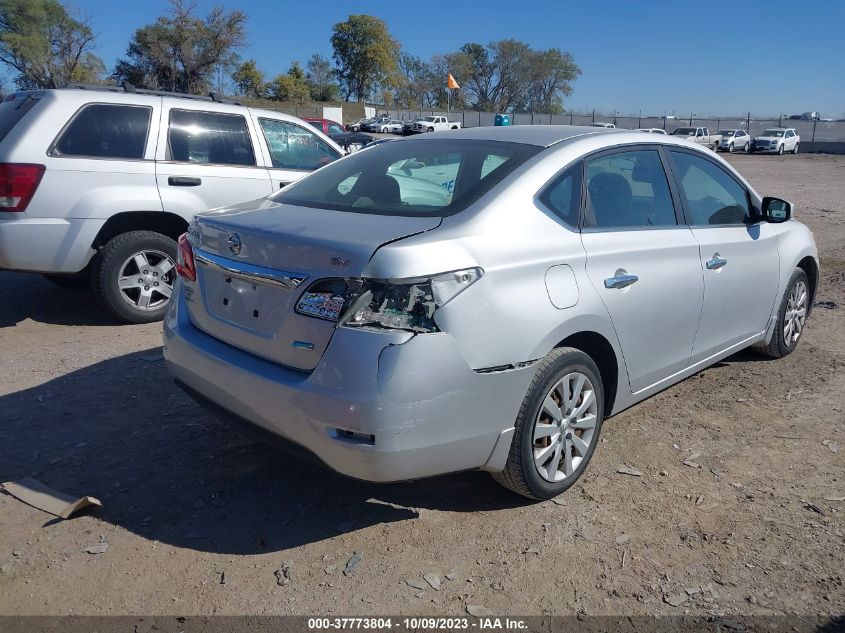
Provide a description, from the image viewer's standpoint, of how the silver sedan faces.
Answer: facing away from the viewer and to the right of the viewer

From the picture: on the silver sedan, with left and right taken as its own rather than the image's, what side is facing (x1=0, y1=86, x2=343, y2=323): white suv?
left

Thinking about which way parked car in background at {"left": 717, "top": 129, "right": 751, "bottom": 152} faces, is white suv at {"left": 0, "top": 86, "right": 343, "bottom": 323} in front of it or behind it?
in front

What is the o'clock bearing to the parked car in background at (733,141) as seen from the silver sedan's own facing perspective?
The parked car in background is roughly at 11 o'clock from the silver sedan.

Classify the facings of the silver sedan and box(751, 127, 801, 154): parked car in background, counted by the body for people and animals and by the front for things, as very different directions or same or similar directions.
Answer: very different directions

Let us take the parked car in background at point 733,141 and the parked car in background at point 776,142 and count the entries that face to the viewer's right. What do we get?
0

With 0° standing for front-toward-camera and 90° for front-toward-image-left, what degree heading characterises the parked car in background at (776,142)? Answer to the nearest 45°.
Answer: approximately 45°

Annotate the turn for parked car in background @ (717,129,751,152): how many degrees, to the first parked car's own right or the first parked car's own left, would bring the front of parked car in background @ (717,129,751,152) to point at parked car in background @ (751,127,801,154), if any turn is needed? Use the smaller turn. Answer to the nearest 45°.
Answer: approximately 90° to the first parked car's own left

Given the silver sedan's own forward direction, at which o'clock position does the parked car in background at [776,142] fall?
The parked car in background is roughly at 11 o'clock from the silver sedan.

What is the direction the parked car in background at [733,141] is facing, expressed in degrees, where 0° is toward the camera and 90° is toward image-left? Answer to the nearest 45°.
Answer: approximately 45°

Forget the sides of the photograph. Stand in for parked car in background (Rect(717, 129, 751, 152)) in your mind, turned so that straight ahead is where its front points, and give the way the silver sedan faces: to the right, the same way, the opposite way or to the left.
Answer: the opposite way

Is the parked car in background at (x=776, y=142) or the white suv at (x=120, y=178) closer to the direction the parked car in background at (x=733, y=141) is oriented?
the white suv
